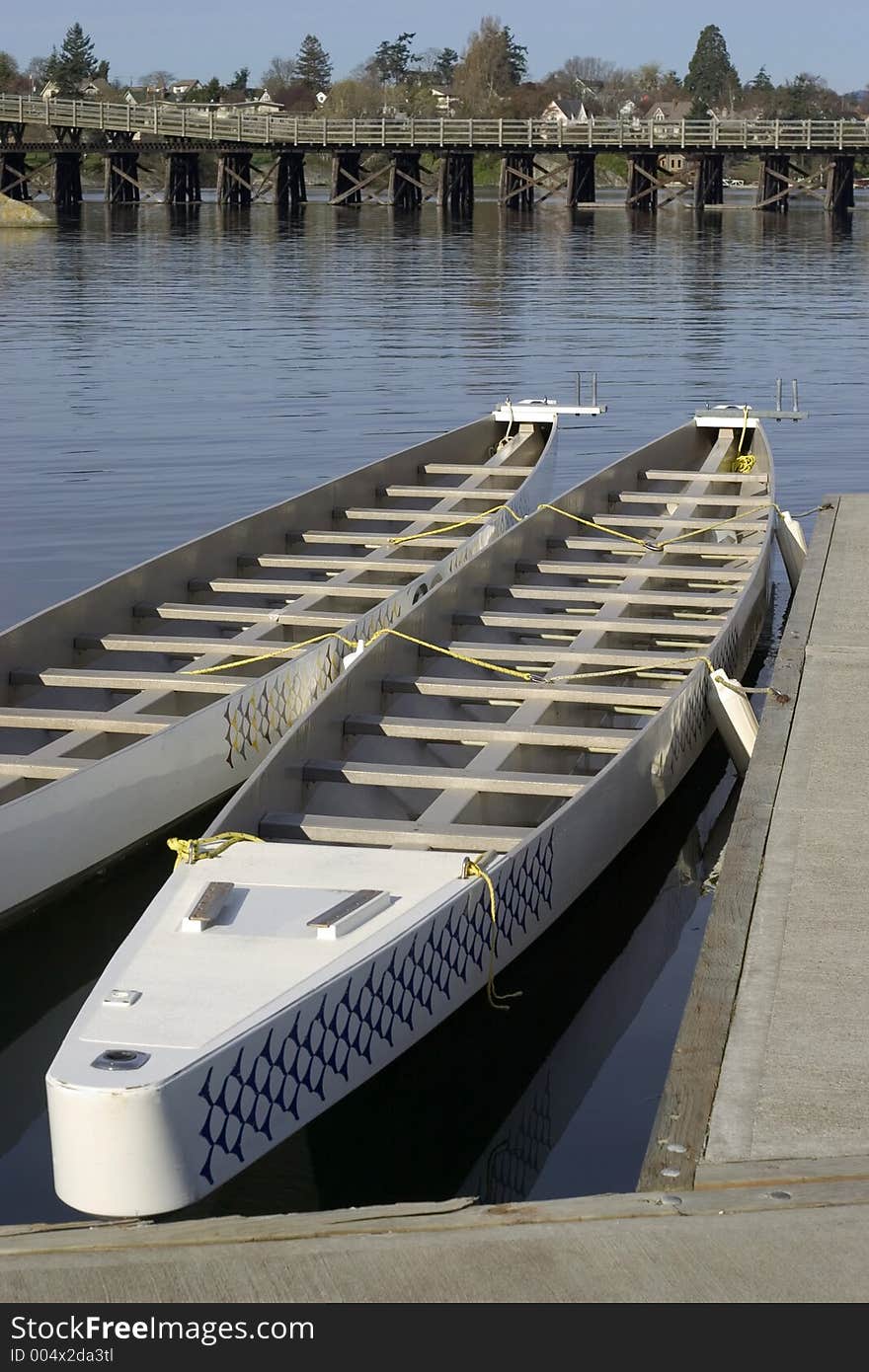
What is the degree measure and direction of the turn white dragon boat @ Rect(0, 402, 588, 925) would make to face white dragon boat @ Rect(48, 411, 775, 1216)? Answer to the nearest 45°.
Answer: approximately 45° to its left

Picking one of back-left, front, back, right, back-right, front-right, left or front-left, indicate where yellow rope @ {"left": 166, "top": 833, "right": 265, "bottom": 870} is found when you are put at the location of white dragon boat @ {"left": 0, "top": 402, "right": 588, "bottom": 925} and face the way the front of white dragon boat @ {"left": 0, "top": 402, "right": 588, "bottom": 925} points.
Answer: front-left

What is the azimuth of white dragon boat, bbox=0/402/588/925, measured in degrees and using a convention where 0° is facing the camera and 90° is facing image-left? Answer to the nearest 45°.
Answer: approximately 45°

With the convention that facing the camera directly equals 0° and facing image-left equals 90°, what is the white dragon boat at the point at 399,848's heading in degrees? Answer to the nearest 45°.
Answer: approximately 45°
